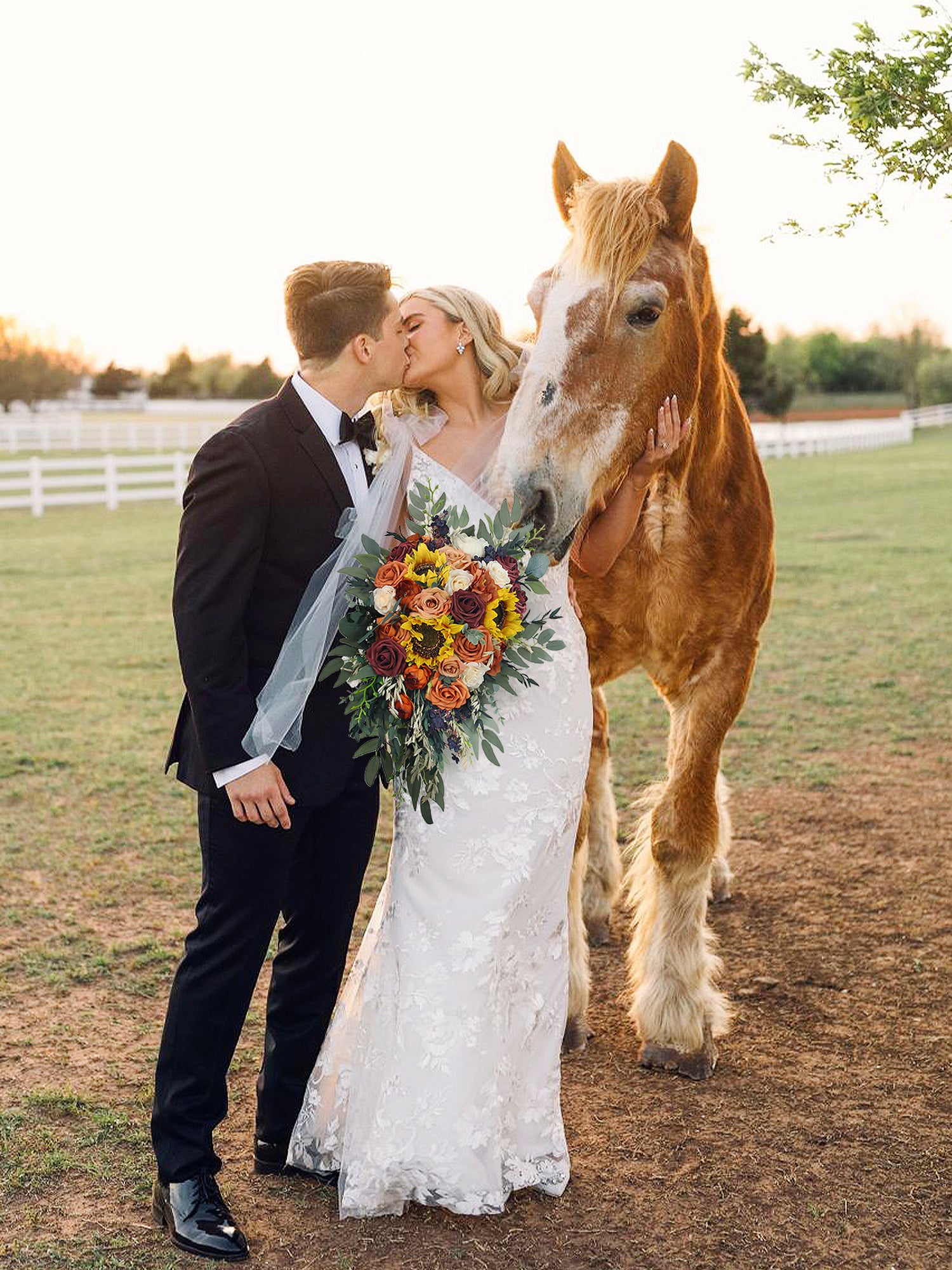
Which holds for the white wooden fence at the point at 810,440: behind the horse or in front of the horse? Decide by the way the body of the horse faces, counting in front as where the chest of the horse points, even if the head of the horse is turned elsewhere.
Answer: behind

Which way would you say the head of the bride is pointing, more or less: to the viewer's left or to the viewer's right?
to the viewer's left

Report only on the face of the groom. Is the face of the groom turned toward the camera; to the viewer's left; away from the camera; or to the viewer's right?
to the viewer's right

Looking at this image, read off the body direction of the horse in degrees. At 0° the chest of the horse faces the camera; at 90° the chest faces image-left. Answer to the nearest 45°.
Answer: approximately 0°

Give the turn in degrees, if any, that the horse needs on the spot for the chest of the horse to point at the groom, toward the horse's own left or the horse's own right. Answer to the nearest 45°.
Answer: approximately 45° to the horse's own right

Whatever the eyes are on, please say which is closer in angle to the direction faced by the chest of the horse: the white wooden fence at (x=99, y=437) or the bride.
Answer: the bride

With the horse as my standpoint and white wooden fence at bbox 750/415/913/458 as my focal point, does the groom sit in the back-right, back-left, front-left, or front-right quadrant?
back-left

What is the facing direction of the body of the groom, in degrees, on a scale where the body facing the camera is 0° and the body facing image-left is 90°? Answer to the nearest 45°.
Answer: approximately 315°

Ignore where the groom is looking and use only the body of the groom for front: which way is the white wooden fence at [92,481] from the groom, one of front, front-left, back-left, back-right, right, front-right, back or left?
back-left
